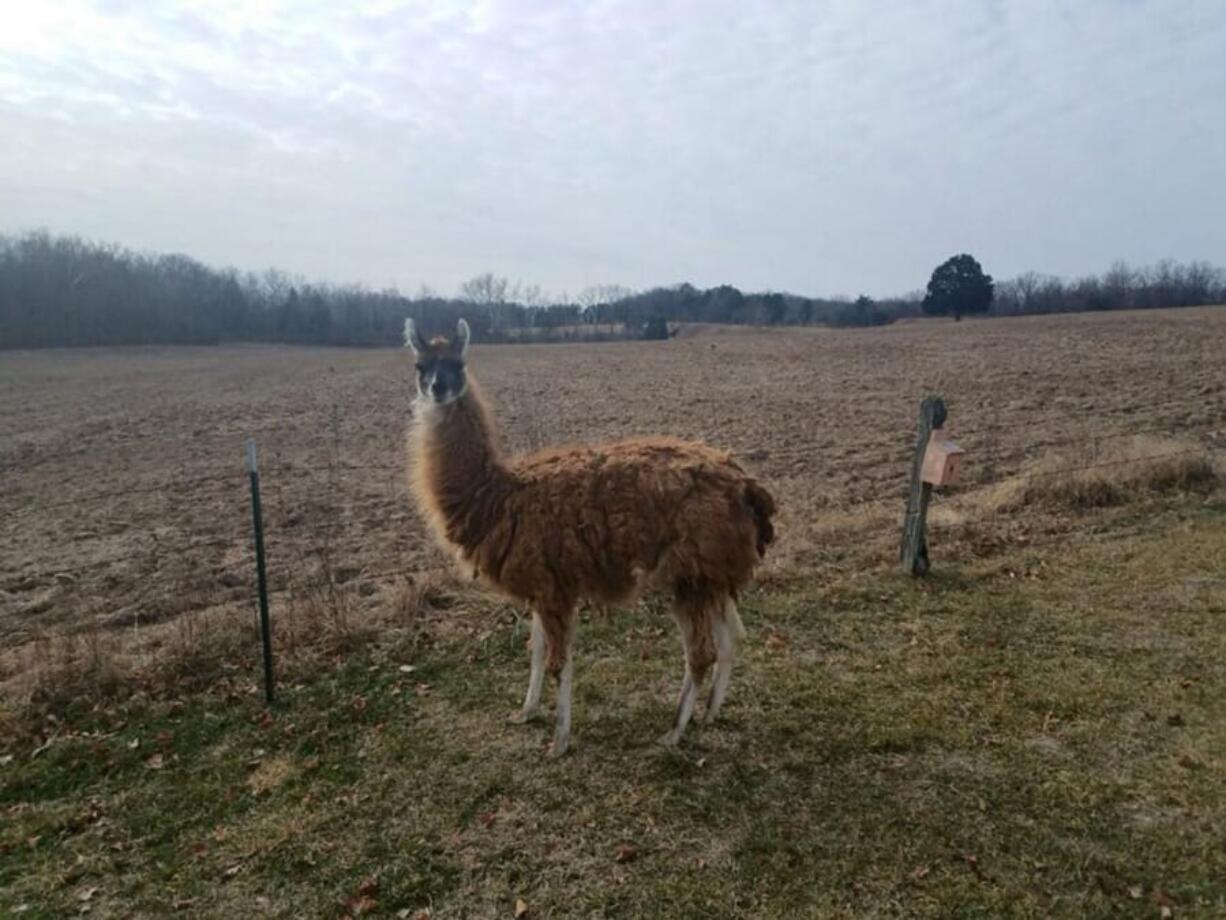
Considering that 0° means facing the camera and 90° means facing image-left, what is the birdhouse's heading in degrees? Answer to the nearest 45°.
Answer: approximately 315°

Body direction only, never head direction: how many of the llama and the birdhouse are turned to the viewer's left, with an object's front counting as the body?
1

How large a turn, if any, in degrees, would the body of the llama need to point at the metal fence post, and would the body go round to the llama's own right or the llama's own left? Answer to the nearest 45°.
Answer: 0° — it already faces it

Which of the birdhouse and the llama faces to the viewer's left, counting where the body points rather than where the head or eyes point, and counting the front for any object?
the llama

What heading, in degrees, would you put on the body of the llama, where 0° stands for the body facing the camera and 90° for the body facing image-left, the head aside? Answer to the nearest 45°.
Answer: approximately 90°

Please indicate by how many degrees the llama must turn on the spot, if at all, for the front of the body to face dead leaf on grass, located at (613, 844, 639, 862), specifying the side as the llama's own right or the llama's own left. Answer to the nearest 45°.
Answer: approximately 90° to the llama's own left

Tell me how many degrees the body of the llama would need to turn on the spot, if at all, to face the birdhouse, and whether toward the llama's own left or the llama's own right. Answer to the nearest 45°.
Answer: approximately 135° to the llama's own right
